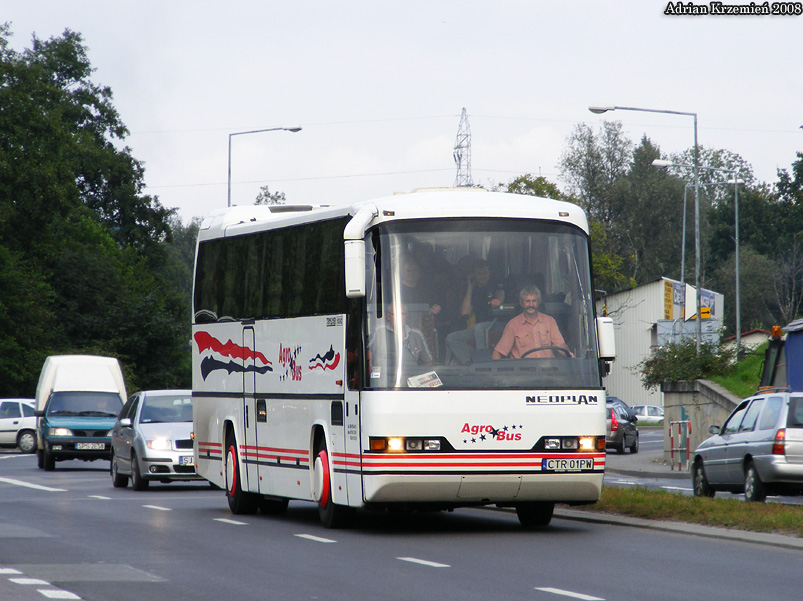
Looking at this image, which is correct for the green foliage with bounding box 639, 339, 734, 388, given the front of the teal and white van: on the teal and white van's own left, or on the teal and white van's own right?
on the teal and white van's own left

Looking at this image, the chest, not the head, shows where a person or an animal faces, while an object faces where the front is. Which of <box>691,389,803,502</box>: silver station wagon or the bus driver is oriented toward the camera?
the bus driver

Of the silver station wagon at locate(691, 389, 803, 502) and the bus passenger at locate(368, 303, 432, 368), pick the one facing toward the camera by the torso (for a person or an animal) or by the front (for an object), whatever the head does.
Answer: the bus passenger

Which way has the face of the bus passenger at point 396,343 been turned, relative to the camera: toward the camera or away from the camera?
toward the camera

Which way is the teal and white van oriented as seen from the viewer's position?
toward the camera

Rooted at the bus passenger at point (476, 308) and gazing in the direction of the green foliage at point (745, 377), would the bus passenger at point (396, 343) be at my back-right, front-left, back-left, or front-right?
back-left

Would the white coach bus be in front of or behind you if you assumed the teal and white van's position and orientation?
in front

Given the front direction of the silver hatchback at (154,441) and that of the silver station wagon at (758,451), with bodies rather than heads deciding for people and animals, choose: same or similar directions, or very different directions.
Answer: very different directions

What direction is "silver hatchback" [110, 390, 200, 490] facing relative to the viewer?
toward the camera

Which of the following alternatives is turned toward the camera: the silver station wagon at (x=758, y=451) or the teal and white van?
the teal and white van

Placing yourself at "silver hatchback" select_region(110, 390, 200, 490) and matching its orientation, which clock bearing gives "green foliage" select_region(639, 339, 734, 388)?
The green foliage is roughly at 8 o'clock from the silver hatchback.

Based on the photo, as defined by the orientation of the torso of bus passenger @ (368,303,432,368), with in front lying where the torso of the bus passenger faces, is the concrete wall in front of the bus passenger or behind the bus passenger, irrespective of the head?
behind

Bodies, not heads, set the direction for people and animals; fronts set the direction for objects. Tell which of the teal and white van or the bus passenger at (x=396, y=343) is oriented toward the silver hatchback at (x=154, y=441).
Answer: the teal and white van

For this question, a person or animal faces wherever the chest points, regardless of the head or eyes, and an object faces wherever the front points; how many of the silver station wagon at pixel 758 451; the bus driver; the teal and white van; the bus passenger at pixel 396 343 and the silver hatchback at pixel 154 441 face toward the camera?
4

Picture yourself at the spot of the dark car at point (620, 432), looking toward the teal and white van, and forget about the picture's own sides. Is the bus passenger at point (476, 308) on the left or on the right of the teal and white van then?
left

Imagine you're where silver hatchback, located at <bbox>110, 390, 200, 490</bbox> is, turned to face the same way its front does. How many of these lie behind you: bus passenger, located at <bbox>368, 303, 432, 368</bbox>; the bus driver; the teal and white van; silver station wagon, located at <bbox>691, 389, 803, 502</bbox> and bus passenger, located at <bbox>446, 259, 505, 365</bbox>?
1
